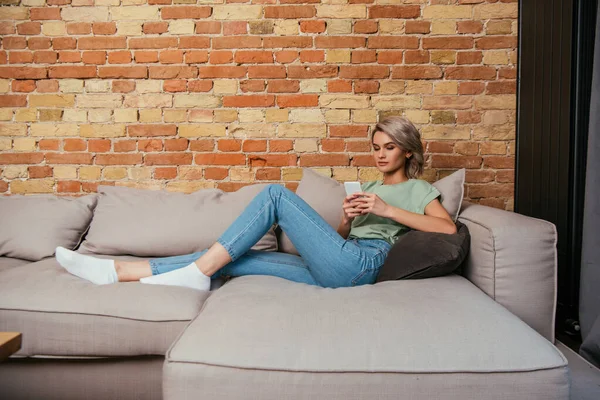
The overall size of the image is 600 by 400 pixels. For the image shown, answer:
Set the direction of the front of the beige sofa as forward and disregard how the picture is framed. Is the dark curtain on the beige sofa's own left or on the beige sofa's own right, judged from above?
on the beige sofa's own left

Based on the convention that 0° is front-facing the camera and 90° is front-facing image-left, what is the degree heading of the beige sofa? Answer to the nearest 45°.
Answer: approximately 0°
